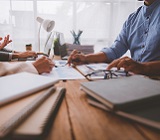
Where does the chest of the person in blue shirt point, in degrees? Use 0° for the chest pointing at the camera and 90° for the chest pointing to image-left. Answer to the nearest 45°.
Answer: approximately 45°

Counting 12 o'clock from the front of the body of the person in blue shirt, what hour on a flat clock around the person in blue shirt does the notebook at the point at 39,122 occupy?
The notebook is roughly at 11 o'clock from the person in blue shirt.

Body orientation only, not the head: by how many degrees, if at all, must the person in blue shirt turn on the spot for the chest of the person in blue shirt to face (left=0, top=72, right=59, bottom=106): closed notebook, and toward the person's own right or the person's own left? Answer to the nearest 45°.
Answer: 0° — they already face it
